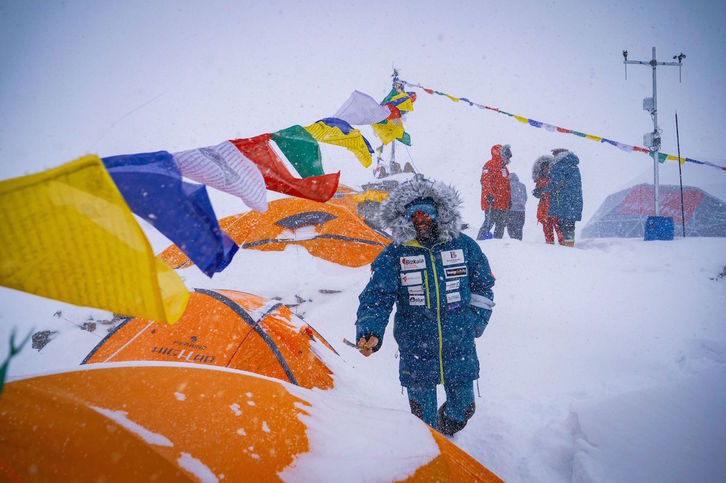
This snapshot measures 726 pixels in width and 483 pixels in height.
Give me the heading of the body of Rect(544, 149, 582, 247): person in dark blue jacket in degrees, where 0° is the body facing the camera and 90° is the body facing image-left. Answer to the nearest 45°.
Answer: approximately 90°

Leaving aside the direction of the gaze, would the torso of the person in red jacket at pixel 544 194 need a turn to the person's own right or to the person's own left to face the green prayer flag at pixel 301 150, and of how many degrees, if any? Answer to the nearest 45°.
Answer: approximately 90° to the person's own right

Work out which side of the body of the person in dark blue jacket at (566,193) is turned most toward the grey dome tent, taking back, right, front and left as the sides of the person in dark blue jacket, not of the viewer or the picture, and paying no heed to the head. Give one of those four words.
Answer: right

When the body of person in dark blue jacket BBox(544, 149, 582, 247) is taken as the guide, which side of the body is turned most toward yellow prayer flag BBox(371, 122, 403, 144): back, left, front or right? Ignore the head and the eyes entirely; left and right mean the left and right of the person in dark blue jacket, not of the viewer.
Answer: front

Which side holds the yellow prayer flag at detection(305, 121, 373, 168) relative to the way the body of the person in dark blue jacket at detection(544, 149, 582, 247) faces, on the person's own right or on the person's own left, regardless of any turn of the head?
on the person's own left
